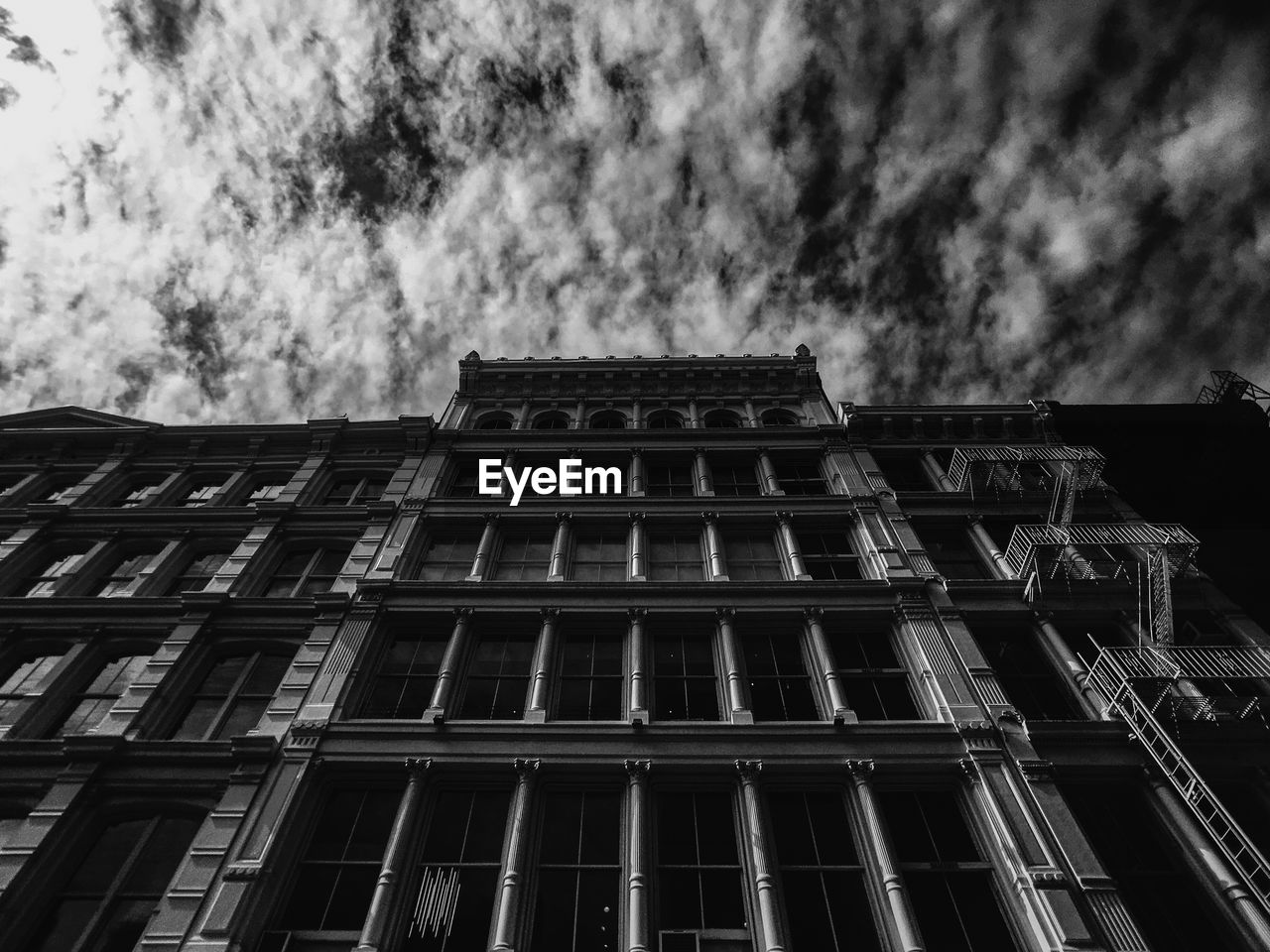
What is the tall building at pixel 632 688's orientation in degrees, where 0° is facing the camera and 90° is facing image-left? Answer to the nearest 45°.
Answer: approximately 0°
